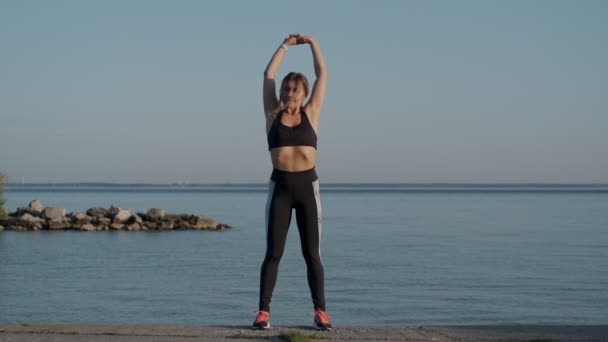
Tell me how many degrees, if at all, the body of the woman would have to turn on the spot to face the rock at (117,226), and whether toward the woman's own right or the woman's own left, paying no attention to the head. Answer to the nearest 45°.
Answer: approximately 180°

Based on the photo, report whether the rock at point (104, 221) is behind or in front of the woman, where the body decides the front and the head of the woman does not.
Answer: behind

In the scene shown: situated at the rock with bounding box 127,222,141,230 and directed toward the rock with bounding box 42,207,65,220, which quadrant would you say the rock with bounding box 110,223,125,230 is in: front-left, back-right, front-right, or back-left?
front-left

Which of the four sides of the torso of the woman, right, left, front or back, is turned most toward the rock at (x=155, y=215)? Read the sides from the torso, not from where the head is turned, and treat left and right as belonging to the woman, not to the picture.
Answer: back

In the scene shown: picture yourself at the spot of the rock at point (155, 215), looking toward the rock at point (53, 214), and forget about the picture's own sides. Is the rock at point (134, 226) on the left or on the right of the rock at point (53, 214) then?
left

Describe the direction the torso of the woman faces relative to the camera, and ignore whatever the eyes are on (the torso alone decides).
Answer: toward the camera

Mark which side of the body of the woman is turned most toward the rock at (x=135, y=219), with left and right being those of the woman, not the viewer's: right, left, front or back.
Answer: back

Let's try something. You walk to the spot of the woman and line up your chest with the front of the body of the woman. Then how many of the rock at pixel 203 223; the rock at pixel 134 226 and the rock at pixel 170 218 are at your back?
3

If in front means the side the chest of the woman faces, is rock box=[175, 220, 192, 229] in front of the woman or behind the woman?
behind

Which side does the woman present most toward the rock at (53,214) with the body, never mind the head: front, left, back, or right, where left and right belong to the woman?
back

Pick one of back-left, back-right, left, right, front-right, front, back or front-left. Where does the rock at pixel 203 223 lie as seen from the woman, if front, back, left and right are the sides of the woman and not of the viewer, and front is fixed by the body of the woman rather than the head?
back
